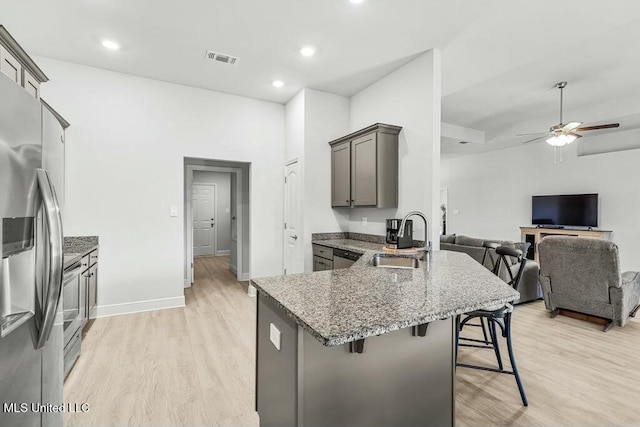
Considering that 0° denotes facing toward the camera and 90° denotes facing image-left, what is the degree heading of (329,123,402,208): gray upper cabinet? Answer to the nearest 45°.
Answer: approximately 45°

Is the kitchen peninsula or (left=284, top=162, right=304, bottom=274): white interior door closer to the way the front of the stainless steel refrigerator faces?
the kitchen peninsula

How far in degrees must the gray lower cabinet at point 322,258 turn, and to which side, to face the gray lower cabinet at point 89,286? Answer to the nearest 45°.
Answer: approximately 45° to its right

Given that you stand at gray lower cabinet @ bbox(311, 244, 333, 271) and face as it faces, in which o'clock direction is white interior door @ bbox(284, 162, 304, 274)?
The white interior door is roughly at 3 o'clock from the gray lower cabinet.

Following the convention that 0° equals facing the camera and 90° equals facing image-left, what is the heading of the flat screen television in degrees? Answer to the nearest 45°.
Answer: approximately 45°

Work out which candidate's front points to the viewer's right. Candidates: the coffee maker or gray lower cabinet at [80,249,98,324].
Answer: the gray lower cabinet

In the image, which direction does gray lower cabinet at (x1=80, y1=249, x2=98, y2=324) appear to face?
to the viewer's right

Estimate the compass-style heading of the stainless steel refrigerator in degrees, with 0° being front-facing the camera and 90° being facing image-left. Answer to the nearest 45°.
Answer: approximately 315°

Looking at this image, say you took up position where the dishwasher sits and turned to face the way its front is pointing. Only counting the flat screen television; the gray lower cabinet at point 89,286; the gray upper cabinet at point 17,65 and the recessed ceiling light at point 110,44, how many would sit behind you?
1
